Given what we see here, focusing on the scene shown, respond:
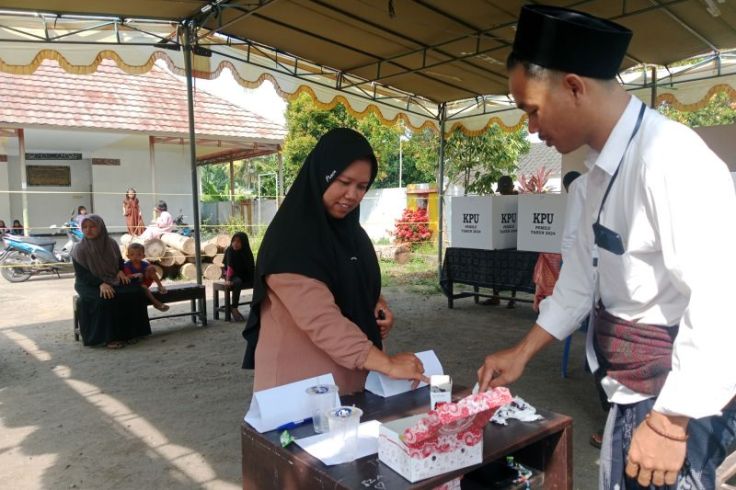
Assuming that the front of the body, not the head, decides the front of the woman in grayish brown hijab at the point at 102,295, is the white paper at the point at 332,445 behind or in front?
in front

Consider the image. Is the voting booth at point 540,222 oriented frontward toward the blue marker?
yes

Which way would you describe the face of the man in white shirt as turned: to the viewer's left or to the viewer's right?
to the viewer's left

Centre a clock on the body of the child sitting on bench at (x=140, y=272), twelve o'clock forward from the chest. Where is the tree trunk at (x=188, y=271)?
The tree trunk is roughly at 8 o'clock from the child sitting on bench.

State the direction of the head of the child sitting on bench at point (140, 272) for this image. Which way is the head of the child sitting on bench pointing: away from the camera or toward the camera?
toward the camera

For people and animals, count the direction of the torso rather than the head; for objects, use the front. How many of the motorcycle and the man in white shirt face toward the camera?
0

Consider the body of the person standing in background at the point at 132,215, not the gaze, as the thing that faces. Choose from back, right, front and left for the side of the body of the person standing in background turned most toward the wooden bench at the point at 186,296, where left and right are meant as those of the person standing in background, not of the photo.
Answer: front

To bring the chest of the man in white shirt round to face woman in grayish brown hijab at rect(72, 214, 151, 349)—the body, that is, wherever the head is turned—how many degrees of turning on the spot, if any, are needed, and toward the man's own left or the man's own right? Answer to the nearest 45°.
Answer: approximately 45° to the man's own right

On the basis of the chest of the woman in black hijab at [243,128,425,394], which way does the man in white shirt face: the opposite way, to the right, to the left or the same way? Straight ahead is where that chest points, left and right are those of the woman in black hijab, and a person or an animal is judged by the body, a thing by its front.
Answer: the opposite way

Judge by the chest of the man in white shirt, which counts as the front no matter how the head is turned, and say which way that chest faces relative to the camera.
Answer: to the viewer's left

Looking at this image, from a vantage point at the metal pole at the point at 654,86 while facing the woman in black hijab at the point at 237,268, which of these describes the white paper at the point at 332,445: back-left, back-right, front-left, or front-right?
front-left

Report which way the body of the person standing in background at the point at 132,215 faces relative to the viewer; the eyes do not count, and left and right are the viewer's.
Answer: facing the viewer

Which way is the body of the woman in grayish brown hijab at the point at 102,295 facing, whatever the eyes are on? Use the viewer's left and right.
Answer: facing the viewer and to the right of the viewer

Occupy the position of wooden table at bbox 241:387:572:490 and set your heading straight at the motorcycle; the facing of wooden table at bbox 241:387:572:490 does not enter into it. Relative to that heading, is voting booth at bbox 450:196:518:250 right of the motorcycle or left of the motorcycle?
right
